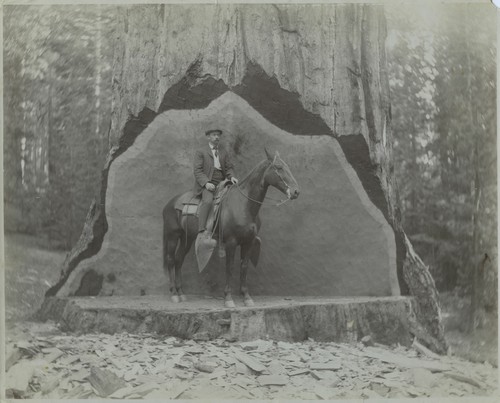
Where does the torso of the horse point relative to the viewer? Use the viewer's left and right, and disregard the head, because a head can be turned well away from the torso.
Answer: facing the viewer and to the right of the viewer
